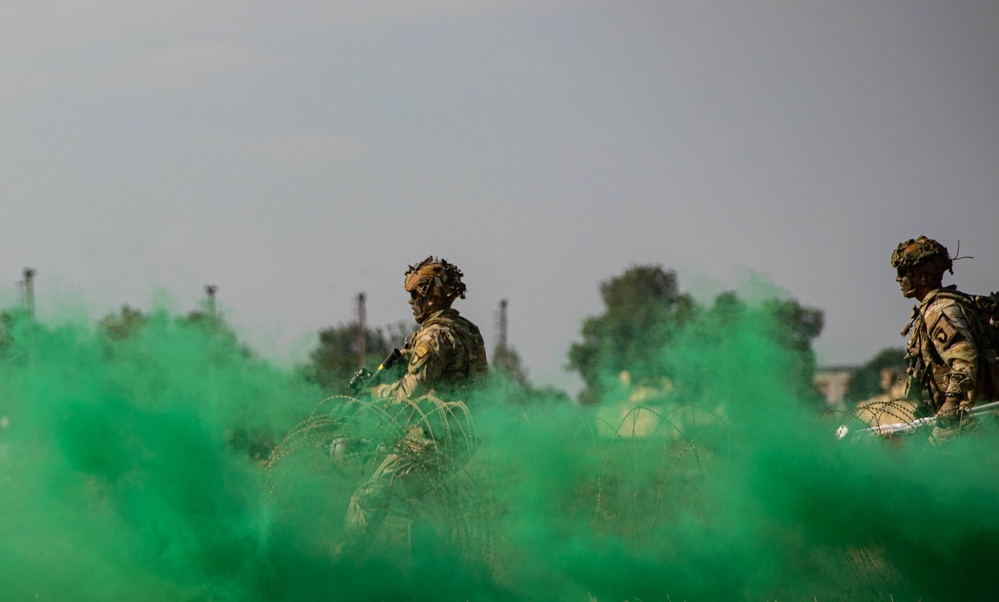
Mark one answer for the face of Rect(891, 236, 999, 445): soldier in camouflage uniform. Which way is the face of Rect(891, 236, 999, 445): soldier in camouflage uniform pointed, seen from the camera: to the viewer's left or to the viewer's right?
to the viewer's left

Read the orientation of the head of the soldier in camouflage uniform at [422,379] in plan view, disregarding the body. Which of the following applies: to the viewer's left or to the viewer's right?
to the viewer's left

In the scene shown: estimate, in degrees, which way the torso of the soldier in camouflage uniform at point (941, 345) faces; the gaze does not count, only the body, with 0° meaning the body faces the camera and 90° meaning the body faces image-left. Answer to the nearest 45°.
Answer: approximately 90°
